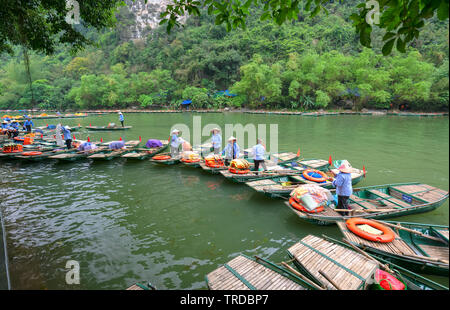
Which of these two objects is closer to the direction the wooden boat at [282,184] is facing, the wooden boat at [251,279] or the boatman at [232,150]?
the boatman

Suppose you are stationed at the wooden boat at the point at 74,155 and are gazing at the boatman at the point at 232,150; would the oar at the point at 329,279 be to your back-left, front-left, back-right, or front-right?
front-right

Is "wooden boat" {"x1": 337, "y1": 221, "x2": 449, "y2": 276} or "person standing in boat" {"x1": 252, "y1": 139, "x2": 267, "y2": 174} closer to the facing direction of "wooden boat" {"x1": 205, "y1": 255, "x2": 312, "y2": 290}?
the person standing in boat

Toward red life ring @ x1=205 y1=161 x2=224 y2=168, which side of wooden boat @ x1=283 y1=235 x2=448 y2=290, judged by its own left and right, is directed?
front

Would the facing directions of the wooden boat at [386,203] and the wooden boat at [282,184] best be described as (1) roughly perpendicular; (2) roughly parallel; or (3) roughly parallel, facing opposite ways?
roughly parallel

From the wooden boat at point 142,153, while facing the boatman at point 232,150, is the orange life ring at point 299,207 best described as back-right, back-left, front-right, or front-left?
front-right

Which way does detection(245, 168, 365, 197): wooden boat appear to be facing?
to the viewer's left

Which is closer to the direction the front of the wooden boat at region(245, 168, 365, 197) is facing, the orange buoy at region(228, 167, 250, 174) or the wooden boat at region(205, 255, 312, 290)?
the orange buoy

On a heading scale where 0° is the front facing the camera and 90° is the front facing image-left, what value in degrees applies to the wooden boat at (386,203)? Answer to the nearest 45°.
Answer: approximately 90°

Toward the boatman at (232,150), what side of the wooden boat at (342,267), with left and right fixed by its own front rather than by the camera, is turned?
front

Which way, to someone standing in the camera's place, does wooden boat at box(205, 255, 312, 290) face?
facing away from the viewer and to the left of the viewer

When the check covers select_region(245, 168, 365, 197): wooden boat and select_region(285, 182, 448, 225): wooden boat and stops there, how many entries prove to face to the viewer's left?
2

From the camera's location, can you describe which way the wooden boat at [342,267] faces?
facing away from the viewer and to the left of the viewer
